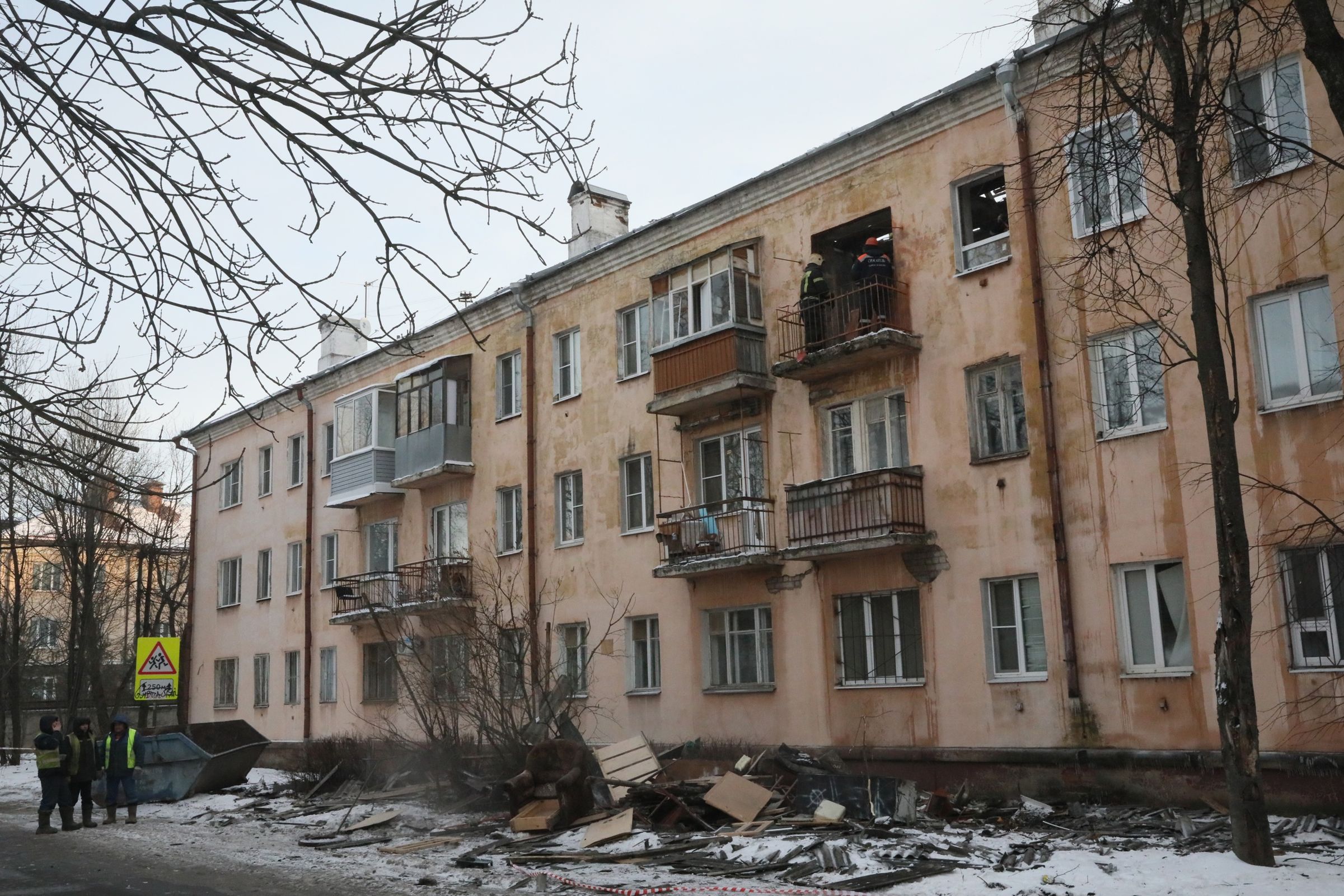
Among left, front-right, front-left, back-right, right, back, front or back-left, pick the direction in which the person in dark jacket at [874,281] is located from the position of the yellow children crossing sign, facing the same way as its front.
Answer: front-left

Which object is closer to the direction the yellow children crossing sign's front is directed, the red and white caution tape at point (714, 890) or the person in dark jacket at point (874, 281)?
the red and white caution tape

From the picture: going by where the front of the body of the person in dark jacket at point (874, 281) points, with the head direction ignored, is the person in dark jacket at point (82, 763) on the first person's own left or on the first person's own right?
on the first person's own left

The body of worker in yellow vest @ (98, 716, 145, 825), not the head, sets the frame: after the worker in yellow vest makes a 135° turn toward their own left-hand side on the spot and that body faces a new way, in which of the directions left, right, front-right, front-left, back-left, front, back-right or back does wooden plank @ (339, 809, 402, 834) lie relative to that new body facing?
right

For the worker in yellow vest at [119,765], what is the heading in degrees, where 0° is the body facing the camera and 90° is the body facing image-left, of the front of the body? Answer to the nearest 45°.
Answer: approximately 0°

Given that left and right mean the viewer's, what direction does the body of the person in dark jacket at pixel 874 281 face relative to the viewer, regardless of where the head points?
facing away from the viewer

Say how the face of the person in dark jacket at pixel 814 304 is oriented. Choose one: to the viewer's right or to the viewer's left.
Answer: to the viewer's right

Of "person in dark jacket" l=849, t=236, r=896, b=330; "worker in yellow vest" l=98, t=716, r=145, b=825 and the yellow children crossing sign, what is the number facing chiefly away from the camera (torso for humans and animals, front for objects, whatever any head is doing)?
1

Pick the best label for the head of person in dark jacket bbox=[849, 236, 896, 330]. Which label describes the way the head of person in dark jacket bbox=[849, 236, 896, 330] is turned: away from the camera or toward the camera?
away from the camera

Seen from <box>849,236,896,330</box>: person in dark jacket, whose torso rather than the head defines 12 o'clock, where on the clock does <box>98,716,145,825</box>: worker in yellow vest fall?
The worker in yellow vest is roughly at 9 o'clock from the person in dark jacket.

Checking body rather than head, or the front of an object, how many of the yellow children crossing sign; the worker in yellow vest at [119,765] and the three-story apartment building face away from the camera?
0

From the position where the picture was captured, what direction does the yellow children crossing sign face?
facing the viewer
